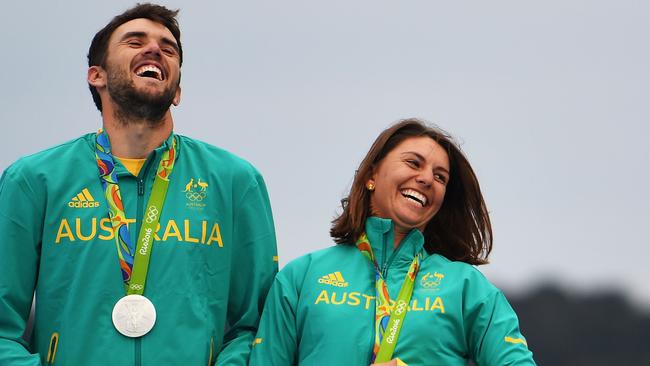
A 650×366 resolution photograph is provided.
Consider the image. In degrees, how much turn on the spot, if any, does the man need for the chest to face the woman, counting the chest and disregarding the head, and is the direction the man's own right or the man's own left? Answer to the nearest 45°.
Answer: approximately 90° to the man's own left

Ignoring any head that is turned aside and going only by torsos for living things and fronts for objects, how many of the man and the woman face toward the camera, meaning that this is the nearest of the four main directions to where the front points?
2

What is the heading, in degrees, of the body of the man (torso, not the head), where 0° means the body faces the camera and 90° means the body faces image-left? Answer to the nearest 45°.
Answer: approximately 0°

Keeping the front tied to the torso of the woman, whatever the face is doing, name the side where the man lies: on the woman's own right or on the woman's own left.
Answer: on the woman's own right

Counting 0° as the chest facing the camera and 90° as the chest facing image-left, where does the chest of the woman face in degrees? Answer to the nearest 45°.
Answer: approximately 0°
